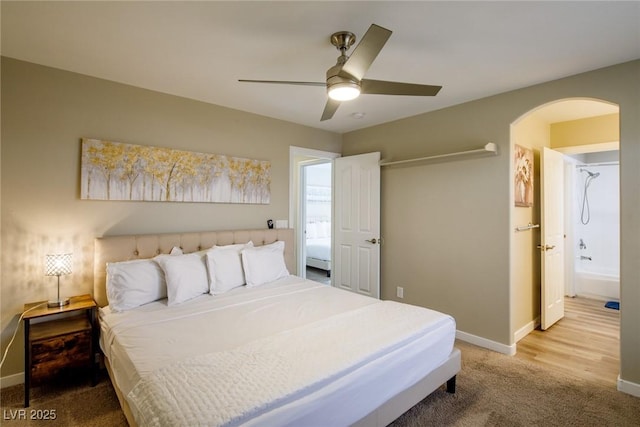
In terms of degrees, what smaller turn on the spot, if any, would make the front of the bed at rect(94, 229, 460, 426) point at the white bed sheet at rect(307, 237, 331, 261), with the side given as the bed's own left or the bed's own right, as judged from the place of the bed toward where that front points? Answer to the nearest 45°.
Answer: approximately 135° to the bed's own left

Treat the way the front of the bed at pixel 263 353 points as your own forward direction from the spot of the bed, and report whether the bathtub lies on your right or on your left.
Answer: on your left

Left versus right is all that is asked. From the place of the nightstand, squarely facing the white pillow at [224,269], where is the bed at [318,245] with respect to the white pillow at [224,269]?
left

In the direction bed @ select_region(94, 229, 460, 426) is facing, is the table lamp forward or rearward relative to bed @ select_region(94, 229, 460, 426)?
rearward

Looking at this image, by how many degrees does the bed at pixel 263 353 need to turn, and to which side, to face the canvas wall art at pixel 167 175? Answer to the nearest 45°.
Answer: approximately 180°

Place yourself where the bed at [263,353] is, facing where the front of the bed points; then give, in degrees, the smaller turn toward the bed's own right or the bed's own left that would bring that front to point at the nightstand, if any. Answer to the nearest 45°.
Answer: approximately 180°

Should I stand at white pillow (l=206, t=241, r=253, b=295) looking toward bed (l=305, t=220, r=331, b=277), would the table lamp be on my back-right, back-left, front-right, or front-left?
back-left

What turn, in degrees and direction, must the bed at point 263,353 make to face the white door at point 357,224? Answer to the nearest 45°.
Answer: approximately 90° to its left

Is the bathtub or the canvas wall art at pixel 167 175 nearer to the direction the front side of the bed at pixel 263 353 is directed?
the bathtub

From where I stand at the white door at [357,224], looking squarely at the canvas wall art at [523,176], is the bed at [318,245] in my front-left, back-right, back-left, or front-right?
back-left

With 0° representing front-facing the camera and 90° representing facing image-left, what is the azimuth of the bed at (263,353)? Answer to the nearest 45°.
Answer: approximately 315°

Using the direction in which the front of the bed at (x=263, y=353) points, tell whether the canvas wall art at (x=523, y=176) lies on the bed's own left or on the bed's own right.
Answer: on the bed's own left

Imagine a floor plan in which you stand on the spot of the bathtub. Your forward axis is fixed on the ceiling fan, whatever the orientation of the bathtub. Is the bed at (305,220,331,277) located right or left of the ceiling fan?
right
